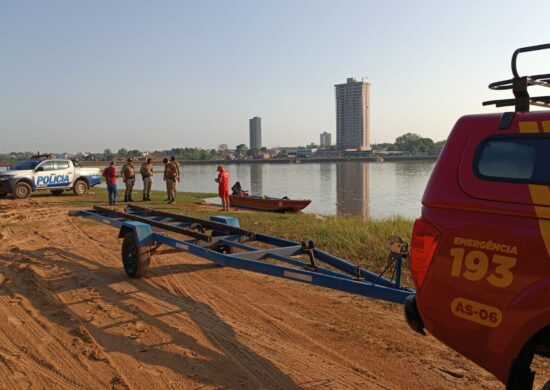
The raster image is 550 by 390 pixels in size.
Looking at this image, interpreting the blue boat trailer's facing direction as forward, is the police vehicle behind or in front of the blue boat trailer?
behind

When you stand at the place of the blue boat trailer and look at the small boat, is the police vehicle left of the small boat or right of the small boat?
left

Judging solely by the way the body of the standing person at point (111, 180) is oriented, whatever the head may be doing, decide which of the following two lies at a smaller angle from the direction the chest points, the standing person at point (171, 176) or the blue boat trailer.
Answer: the standing person

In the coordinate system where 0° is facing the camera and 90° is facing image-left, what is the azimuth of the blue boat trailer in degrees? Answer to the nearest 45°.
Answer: approximately 315°

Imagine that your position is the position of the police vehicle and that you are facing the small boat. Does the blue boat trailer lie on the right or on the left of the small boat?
right

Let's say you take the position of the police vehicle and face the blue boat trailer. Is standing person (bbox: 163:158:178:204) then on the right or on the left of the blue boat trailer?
left

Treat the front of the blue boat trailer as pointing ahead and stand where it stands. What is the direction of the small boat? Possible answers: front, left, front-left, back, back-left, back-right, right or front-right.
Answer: back-left
